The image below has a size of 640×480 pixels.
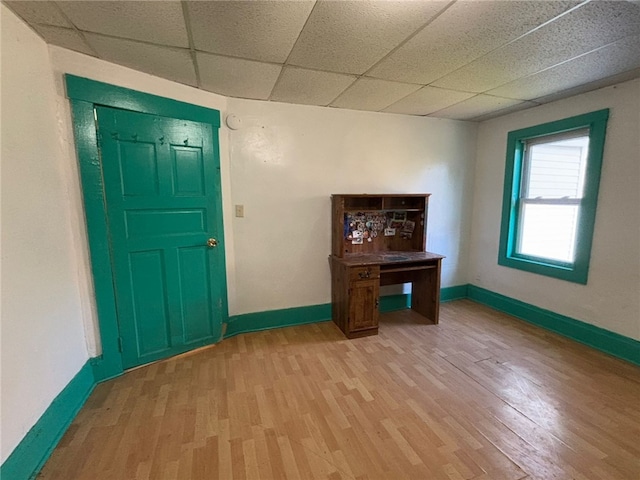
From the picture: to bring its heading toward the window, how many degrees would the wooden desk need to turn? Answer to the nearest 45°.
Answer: approximately 45° to its left

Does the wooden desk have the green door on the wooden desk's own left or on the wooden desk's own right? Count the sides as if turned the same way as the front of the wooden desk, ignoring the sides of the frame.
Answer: on the wooden desk's own right

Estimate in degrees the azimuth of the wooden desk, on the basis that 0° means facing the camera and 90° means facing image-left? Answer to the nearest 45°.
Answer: approximately 315°

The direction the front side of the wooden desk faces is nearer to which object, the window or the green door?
the window
